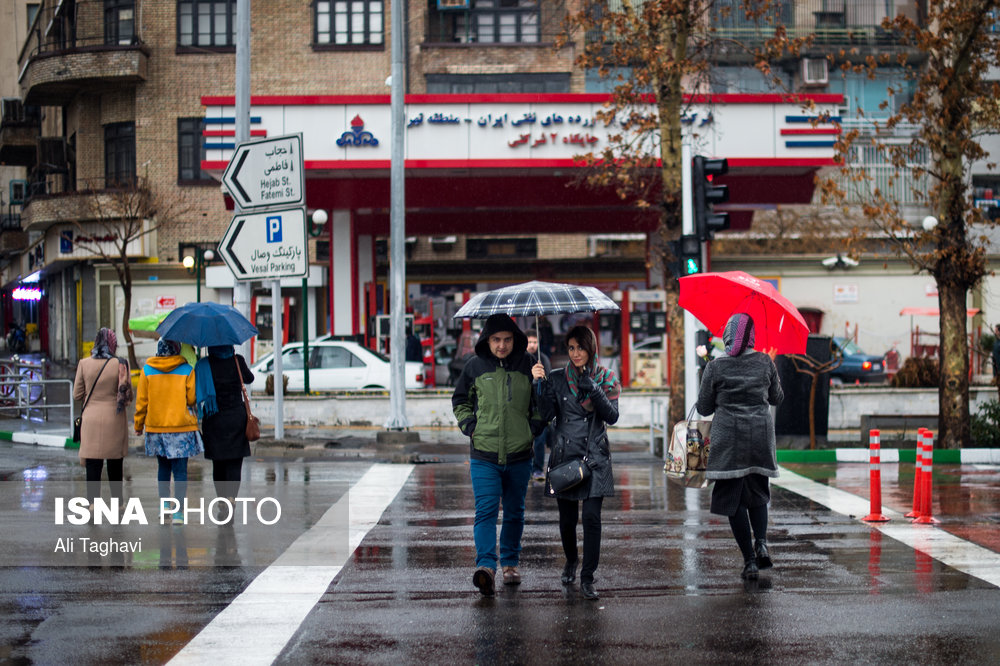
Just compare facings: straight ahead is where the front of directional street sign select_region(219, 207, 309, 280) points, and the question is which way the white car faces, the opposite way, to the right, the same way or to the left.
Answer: to the right

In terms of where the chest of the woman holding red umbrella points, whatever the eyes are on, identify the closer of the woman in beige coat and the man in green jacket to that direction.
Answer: the woman in beige coat

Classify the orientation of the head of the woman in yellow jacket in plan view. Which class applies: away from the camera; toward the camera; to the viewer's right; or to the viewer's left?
away from the camera

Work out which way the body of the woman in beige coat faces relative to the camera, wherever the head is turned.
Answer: away from the camera

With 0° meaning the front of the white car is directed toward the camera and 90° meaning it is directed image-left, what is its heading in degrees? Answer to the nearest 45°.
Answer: approximately 90°

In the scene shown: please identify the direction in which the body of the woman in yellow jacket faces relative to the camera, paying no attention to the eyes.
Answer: away from the camera

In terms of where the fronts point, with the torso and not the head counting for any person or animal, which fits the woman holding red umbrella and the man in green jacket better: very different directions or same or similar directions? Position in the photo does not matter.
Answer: very different directions

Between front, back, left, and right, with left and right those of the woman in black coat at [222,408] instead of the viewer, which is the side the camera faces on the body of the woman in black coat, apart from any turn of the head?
back

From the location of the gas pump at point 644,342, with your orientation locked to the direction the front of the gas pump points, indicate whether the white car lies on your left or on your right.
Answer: on your right

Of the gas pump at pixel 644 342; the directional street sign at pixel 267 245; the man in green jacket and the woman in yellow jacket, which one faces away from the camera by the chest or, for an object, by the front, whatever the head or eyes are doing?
the woman in yellow jacket

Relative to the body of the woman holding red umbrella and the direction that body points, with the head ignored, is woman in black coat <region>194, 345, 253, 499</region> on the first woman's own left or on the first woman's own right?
on the first woman's own left
